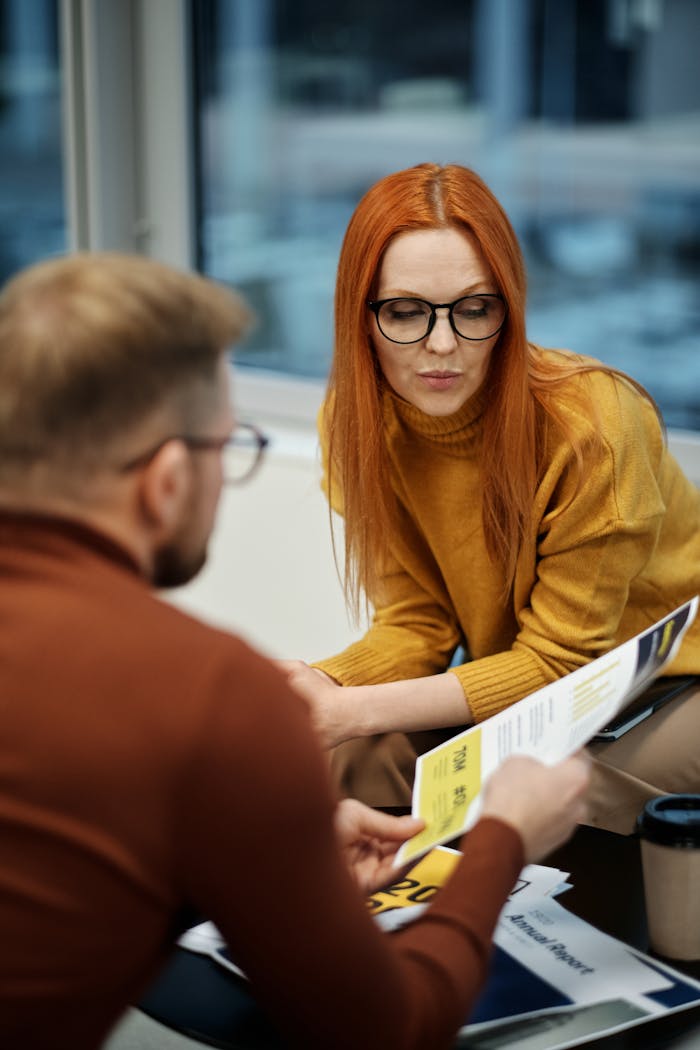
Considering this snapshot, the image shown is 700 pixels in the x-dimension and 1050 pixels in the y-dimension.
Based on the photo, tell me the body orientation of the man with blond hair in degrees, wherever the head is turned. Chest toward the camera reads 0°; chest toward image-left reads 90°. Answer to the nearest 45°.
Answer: approximately 225°

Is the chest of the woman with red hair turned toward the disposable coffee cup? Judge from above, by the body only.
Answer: no

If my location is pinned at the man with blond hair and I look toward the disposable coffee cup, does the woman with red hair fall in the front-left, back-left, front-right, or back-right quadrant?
front-left

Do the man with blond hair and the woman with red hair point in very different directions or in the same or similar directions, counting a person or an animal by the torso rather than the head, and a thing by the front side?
very different directions

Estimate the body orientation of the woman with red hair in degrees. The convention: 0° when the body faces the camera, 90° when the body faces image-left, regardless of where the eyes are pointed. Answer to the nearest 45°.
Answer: approximately 45°

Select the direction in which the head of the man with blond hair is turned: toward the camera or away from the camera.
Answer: away from the camera
